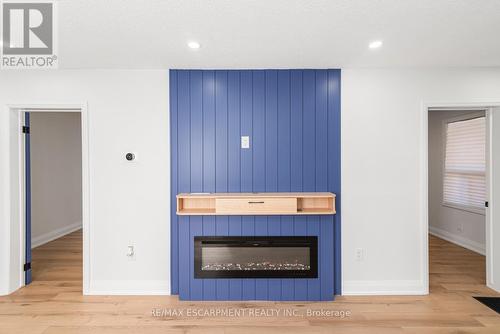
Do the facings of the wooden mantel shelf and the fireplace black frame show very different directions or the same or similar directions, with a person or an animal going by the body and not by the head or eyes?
same or similar directions

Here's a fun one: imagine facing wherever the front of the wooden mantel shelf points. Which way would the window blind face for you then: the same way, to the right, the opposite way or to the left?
to the right

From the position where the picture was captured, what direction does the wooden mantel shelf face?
facing the viewer

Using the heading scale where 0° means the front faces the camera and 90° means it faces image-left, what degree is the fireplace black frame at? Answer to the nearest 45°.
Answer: approximately 0°

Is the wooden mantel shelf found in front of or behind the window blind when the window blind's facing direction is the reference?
in front

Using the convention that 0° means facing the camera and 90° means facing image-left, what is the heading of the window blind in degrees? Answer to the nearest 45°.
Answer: approximately 45°

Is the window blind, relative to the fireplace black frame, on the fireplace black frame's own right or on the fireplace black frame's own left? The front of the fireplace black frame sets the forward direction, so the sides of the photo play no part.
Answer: on the fireplace black frame's own left

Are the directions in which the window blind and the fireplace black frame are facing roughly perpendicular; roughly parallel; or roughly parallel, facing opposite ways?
roughly perpendicular

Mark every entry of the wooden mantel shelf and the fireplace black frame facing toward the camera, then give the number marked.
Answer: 2
